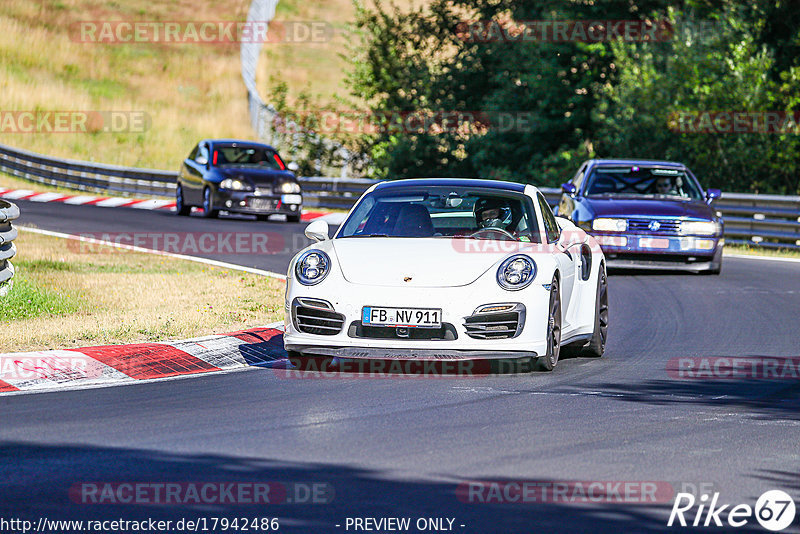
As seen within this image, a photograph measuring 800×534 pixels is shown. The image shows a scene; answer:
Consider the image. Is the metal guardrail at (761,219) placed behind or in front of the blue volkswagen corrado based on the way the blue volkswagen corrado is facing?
behind

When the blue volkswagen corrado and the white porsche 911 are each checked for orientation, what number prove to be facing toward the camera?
2

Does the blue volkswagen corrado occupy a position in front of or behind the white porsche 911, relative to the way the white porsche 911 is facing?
behind

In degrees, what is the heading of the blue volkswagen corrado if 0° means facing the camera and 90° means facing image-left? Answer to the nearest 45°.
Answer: approximately 0°

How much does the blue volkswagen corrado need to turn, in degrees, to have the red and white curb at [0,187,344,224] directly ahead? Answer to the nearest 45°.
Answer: approximately 135° to its right

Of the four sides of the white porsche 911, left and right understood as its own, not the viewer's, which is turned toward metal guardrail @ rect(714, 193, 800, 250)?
back

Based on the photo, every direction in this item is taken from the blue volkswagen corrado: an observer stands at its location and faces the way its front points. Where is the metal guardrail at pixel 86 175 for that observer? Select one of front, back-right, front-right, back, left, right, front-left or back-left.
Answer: back-right

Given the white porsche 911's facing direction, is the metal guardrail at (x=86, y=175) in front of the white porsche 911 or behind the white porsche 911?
behind

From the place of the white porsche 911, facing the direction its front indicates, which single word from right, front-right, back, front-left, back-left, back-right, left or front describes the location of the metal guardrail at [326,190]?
back

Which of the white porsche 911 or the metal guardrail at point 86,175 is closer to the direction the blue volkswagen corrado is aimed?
the white porsche 911

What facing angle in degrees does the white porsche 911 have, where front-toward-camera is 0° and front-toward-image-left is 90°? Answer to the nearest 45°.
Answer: approximately 0°
